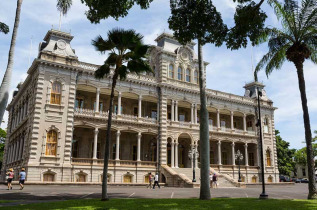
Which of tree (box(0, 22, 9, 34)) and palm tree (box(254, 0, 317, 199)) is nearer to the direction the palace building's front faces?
the palm tree

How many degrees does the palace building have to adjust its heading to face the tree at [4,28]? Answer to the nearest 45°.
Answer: approximately 45° to its right

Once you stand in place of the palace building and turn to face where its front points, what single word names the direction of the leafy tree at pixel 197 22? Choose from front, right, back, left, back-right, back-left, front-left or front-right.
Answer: front-right

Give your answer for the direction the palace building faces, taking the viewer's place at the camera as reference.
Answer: facing the viewer and to the right of the viewer

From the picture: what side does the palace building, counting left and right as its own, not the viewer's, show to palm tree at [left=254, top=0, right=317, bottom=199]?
front
